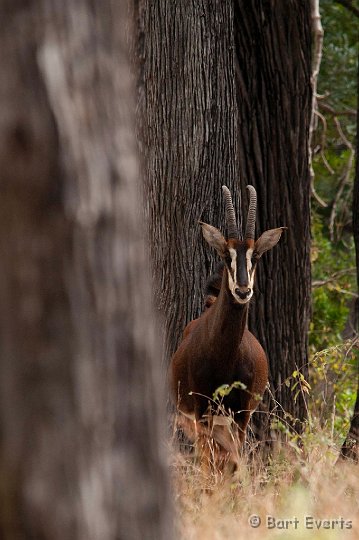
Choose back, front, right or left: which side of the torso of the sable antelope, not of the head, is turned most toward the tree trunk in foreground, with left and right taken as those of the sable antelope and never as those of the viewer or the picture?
front

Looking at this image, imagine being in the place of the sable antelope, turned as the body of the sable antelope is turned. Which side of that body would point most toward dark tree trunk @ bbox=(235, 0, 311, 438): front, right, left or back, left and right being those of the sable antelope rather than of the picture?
back

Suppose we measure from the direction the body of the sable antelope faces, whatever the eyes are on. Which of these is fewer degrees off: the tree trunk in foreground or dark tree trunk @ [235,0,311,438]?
the tree trunk in foreground

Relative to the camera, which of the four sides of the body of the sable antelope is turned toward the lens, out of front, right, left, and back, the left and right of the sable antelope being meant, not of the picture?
front
